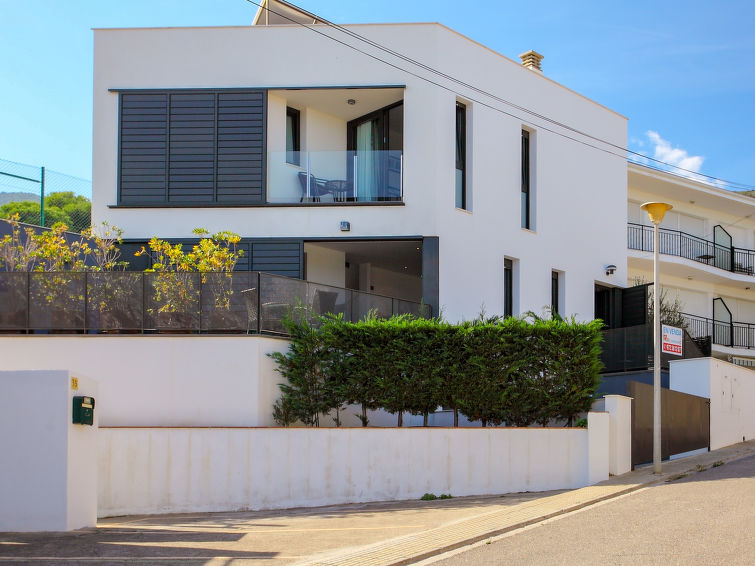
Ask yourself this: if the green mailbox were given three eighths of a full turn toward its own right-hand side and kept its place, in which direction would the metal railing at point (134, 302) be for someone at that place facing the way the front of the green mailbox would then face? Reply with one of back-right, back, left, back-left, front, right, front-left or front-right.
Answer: right

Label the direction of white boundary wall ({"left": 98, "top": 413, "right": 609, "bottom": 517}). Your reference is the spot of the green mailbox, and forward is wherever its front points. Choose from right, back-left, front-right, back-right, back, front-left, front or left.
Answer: left

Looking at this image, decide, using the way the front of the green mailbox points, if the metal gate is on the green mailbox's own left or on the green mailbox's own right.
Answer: on the green mailbox's own left

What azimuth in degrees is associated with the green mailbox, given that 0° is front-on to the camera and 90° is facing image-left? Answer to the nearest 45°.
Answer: approximately 315°

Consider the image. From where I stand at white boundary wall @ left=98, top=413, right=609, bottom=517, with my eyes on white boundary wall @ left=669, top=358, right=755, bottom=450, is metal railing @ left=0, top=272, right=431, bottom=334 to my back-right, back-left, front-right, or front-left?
back-left

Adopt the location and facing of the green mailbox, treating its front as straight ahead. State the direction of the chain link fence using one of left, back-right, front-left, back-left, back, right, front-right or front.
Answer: back-left

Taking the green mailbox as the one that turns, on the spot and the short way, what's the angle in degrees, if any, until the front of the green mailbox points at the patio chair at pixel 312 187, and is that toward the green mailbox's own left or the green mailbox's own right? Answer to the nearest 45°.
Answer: approximately 90° to the green mailbox's own left

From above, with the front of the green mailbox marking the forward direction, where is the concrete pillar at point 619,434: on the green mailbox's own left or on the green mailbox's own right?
on the green mailbox's own left

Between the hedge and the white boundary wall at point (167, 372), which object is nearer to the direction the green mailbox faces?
the hedge

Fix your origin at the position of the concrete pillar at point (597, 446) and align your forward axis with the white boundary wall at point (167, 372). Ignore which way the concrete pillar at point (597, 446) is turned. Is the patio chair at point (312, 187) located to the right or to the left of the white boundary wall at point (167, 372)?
right

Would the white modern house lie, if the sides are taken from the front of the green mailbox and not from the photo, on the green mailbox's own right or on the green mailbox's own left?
on the green mailbox's own left

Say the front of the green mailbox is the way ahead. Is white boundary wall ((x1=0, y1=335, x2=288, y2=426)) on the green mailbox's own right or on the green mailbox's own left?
on the green mailbox's own left
